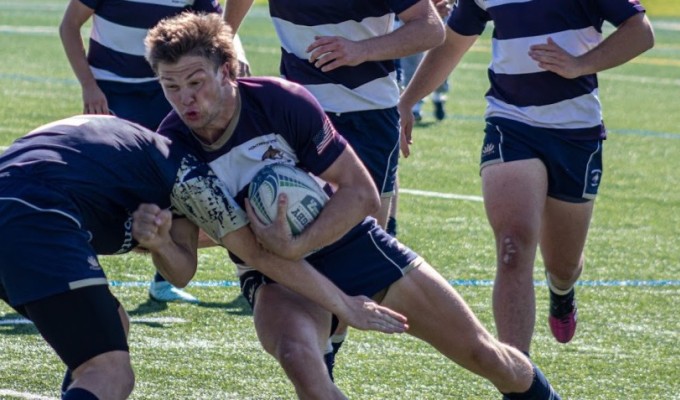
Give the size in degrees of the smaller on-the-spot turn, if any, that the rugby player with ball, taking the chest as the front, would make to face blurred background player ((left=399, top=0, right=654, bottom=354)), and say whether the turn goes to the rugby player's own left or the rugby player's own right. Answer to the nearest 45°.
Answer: approximately 180°

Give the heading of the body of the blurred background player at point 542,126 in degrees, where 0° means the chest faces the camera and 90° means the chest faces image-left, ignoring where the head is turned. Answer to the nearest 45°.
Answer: approximately 0°

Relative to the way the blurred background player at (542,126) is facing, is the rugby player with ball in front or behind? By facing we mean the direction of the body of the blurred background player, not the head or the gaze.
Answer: in front

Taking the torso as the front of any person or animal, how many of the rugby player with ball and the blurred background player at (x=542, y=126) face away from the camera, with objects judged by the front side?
0

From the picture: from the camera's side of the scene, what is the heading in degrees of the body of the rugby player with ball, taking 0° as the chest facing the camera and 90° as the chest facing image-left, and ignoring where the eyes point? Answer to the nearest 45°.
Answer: approximately 45°

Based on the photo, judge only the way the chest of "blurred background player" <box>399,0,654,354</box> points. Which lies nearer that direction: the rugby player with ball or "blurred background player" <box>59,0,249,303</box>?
the rugby player with ball
